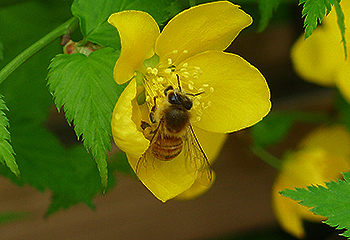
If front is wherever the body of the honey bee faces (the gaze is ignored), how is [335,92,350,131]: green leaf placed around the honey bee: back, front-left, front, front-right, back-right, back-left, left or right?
front-right

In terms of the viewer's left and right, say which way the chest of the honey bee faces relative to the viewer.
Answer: facing away from the viewer
